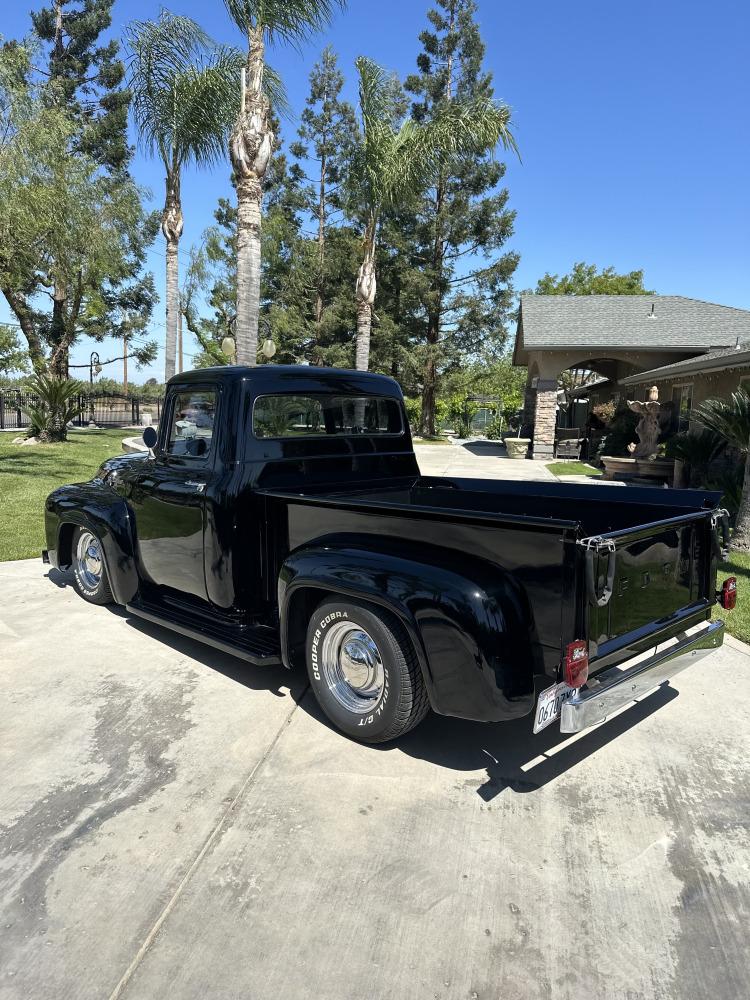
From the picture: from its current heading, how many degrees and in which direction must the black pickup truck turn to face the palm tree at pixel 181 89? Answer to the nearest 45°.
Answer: approximately 45° to its right

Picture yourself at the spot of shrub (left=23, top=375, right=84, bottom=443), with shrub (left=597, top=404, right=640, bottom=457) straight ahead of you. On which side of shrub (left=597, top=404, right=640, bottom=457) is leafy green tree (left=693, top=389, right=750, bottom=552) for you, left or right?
right

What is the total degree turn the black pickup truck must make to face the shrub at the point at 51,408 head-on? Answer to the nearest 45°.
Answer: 0° — it already faces it

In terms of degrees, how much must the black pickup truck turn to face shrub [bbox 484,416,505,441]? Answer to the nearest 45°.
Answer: approximately 45° to its right

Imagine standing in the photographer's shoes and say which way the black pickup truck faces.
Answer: facing away from the viewer and to the left of the viewer

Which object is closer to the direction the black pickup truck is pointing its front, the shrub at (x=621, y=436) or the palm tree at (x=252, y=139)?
the palm tree

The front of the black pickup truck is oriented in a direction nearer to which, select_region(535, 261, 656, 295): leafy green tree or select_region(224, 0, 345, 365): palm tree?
the palm tree

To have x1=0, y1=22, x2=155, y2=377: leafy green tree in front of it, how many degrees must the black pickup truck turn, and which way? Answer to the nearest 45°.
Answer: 0° — it already faces it

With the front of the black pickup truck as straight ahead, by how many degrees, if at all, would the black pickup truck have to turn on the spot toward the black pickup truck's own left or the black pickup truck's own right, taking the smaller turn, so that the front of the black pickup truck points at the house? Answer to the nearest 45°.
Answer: approximately 45° to the black pickup truck's own right

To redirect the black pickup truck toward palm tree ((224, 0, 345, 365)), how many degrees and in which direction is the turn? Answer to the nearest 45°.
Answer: approximately 45° to its right
